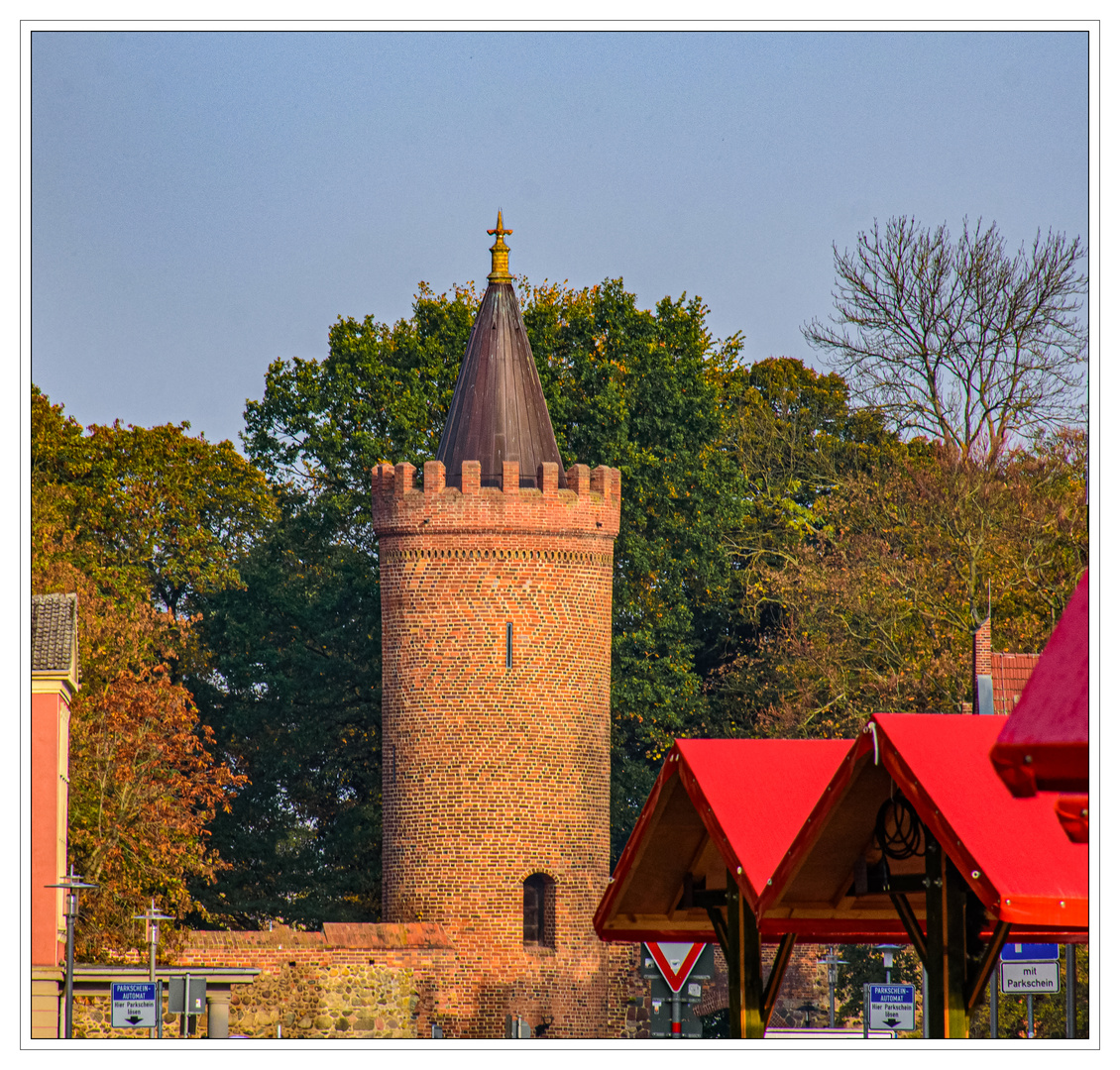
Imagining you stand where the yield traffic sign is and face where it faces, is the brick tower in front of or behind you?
behind

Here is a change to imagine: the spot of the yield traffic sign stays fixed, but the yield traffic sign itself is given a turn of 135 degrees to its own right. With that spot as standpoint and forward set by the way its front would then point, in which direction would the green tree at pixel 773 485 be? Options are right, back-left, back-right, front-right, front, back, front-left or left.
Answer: front-right

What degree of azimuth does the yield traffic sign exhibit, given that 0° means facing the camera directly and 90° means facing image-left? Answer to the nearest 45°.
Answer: approximately 0°

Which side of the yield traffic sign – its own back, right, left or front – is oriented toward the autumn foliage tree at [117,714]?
back

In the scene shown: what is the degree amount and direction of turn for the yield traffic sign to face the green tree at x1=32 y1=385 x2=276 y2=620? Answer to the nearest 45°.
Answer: approximately 180°

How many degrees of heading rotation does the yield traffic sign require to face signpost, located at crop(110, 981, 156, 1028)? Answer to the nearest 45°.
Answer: approximately 135° to its right

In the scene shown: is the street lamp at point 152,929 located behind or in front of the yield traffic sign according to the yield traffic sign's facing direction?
behind

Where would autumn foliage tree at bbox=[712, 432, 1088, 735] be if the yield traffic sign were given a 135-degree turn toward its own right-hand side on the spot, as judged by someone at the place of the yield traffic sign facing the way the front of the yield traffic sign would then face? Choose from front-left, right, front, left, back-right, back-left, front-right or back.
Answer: front-right
